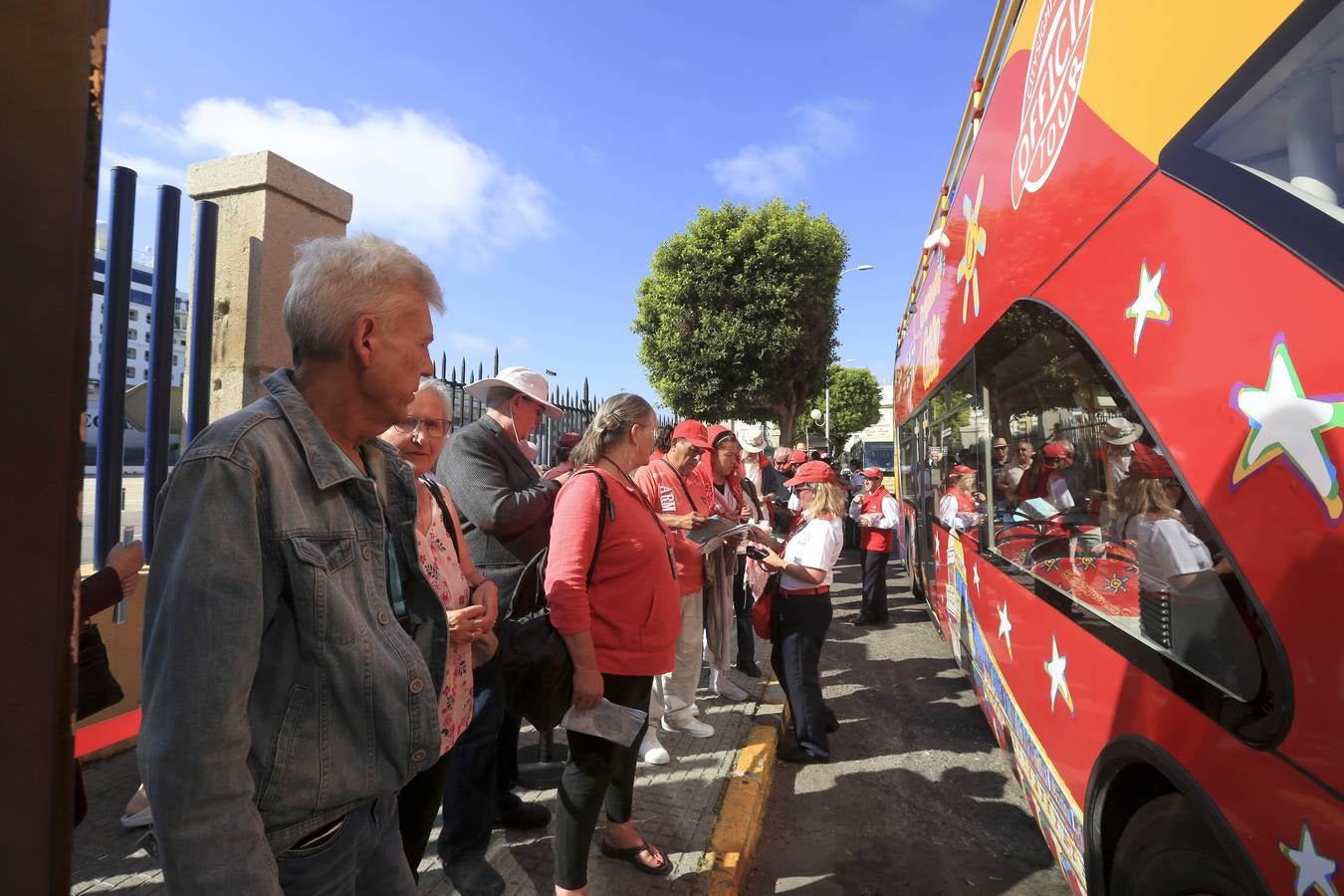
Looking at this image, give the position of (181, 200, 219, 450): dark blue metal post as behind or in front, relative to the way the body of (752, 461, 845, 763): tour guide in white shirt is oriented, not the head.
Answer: in front

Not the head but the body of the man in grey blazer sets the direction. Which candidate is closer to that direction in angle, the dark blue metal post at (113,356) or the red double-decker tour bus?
the red double-decker tour bus

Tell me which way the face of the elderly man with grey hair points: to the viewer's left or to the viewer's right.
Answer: to the viewer's right

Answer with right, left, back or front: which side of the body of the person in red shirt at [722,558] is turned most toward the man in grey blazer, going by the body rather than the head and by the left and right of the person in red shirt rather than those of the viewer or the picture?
right

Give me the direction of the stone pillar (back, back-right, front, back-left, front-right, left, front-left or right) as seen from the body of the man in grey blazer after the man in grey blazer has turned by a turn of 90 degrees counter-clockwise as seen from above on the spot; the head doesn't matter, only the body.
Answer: front-left

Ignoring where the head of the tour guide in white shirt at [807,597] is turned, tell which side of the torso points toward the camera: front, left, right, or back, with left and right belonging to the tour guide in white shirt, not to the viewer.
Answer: left

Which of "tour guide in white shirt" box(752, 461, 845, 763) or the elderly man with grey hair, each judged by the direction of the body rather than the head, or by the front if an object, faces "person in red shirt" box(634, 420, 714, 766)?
the tour guide in white shirt

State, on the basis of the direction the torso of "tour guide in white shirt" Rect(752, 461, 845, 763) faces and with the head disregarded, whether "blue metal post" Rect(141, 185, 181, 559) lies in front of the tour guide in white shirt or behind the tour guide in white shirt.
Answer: in front
